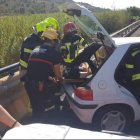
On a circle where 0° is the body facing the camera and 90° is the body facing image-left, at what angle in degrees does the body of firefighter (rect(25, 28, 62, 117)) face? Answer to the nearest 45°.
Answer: approximately 225°

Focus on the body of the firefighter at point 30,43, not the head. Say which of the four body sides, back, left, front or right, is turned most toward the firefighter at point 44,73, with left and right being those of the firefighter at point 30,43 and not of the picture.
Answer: right

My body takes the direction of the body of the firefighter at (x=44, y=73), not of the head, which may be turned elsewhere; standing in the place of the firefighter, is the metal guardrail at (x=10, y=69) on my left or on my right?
on my left

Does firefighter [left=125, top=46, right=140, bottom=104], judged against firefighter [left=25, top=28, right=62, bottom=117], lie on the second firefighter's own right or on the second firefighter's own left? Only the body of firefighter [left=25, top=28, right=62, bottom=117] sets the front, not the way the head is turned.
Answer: on the second firefighter's own right

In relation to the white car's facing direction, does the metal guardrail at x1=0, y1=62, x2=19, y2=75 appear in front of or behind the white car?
behind

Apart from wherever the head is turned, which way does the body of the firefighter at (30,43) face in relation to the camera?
to the viewer's right
